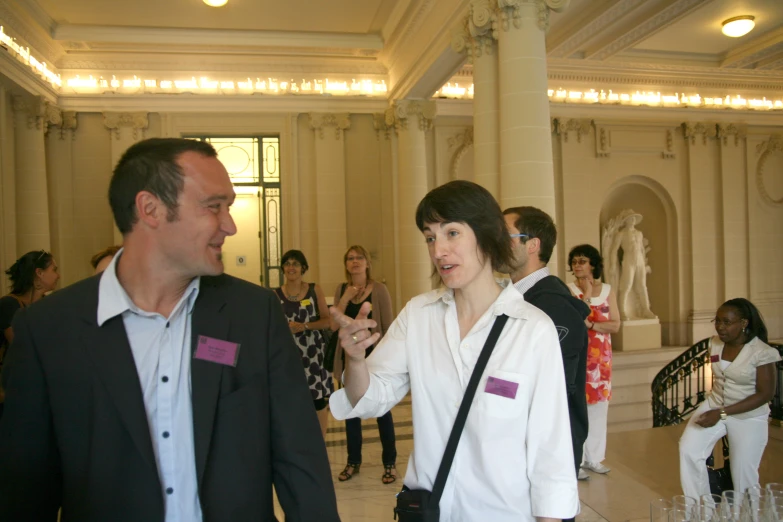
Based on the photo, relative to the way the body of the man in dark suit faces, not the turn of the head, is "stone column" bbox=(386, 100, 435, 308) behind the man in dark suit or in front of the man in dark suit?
behind

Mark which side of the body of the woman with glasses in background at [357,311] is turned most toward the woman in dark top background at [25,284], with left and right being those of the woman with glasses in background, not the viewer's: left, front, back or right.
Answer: right

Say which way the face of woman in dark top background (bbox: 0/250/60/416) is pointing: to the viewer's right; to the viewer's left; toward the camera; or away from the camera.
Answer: to the viewer's right

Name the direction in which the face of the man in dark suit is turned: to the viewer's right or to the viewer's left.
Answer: to the viewer's right

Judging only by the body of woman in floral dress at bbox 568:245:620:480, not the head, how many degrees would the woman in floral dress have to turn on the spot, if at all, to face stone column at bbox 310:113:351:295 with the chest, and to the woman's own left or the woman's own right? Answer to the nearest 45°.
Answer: approximately 90° to the woman's own right

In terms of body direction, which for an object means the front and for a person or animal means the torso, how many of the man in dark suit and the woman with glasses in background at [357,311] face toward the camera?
2

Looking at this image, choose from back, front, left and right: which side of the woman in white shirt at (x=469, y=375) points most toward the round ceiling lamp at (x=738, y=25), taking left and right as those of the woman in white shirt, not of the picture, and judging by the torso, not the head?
back

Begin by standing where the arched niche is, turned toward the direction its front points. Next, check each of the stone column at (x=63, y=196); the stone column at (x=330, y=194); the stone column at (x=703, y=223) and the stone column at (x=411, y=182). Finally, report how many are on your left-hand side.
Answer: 1
